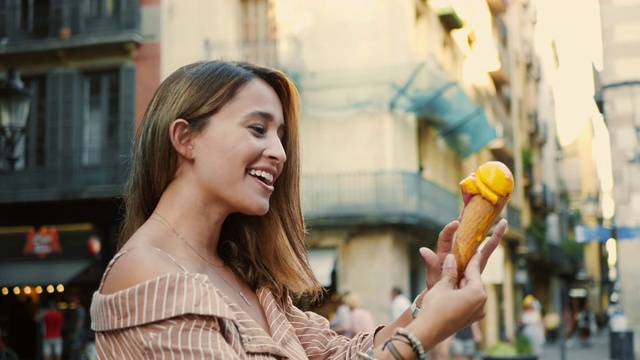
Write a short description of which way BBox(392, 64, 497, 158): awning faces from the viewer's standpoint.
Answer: facing the viewer and to the left of the viewer

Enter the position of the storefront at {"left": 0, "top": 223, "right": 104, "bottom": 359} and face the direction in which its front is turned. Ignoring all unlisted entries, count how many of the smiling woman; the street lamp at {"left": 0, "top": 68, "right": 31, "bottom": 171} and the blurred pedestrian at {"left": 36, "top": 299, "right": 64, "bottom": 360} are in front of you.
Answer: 3

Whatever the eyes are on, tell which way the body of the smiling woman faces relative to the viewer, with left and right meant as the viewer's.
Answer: facing the viewer and to the right of the viewer

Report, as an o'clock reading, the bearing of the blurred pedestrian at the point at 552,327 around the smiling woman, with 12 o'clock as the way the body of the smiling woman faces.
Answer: The blurred pedestrian is roughly at 8 o'clock from the smiling woman.

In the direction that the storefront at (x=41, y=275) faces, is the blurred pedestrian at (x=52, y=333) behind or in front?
in front

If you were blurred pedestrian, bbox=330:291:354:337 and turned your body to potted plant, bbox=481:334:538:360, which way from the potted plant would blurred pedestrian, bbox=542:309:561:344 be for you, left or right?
left

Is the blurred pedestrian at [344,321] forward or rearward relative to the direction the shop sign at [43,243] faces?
forward

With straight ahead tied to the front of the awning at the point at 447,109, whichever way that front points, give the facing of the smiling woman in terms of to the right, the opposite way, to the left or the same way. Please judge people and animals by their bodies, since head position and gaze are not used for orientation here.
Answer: to the left

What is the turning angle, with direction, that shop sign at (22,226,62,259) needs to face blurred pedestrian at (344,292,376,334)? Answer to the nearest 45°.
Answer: approximately 45° to its left

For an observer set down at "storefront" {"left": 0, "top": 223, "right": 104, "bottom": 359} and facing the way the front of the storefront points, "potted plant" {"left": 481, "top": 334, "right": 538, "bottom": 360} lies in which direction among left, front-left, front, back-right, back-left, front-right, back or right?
front-left
